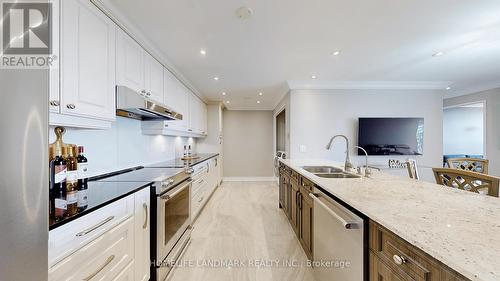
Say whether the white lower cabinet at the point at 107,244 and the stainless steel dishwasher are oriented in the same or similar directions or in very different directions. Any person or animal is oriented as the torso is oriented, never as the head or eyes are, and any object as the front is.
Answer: very different directions

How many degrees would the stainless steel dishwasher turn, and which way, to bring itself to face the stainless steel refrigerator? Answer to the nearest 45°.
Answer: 0° — it already faces it

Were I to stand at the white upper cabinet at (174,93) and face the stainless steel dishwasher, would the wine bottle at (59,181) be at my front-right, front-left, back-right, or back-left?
front-right

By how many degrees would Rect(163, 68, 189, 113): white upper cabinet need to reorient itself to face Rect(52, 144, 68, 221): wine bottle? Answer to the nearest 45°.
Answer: approximately 90° to its right

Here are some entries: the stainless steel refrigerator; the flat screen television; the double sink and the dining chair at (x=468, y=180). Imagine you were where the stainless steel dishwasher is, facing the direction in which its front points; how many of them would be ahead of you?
1

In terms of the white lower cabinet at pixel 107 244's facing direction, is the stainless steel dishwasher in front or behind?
in front

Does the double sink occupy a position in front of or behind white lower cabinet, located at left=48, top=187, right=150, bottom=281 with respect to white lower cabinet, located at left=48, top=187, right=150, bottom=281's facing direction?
in front

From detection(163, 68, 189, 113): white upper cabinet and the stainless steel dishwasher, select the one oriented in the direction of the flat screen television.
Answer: the white upper cabinet

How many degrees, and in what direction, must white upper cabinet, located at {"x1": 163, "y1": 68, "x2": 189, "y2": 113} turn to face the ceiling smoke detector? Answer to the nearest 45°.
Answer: approximately 90° to its right

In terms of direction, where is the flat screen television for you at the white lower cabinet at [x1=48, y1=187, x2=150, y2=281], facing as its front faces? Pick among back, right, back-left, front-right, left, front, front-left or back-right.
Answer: front-left

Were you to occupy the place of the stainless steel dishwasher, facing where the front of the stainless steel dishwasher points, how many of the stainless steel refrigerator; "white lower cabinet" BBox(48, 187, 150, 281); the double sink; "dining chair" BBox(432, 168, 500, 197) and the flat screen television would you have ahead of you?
2

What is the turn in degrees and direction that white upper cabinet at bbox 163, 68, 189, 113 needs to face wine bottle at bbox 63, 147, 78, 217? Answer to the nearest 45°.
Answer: approximately 90° to its right

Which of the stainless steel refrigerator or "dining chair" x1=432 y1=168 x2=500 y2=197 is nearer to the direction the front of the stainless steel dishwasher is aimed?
the stainless steel refrigerator

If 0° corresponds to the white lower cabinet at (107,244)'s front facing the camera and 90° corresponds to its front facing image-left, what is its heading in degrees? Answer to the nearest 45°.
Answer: approximately 315°

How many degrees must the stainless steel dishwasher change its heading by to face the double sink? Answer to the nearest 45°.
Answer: approximately 135° to its right

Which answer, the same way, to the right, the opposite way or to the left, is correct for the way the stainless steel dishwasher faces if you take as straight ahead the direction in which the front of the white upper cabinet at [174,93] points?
the opposite way

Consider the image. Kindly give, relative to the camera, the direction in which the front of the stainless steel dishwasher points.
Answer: facing the viewer and to the left of the viewer

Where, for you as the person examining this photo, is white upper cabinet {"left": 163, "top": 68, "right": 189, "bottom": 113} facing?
facing to the right of the viewer
